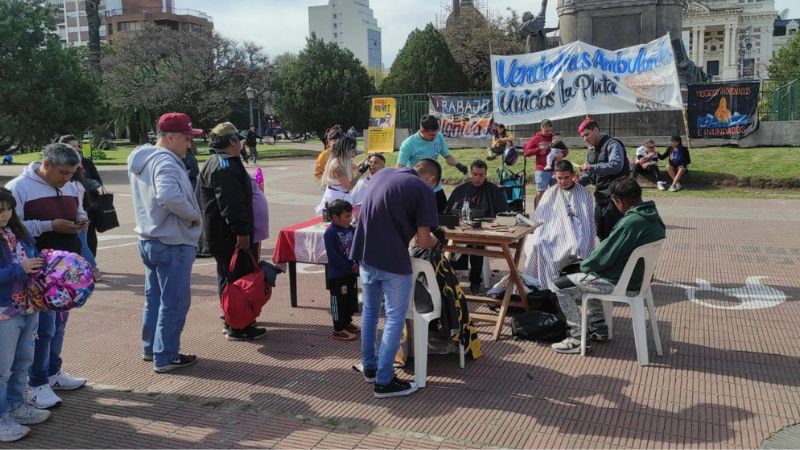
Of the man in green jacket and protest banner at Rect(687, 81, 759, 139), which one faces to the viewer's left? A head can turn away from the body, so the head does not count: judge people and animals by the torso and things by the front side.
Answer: the man in green jacket

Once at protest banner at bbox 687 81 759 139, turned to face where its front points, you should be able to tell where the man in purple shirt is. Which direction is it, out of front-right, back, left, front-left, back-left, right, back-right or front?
front

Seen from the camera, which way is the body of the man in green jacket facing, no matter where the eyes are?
to the viewer's left

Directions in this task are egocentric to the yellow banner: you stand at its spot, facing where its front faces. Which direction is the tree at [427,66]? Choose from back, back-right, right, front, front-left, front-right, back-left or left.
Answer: back

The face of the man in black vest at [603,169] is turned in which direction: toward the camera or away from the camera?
toward the camera

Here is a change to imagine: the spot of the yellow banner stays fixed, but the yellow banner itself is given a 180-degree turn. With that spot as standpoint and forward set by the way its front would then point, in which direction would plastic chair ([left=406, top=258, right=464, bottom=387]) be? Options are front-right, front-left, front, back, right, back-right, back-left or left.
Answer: back

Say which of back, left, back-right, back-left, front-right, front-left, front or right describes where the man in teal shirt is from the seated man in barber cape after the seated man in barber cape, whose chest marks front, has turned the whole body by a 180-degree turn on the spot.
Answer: left

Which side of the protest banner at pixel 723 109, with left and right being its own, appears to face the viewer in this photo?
front

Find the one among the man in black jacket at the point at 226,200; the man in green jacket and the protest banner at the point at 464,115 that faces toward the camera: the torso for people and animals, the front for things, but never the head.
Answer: the protest banner

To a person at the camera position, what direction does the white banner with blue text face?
facing the viewer

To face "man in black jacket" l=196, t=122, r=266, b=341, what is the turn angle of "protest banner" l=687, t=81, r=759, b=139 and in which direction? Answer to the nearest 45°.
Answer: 0° — it already faces them

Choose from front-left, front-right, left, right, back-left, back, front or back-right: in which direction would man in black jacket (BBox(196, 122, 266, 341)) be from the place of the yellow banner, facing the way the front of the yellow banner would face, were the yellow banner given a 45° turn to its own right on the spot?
front-left

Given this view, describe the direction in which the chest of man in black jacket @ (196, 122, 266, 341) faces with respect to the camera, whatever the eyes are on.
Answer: to the viewer's right

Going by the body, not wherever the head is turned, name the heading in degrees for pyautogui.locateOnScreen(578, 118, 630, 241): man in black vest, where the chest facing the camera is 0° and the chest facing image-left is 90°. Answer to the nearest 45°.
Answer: approximately 45°

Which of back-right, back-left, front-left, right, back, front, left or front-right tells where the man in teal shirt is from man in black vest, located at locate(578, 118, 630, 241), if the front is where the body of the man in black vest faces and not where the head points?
front-right

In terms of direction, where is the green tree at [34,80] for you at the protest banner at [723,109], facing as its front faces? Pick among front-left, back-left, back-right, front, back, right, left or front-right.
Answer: right

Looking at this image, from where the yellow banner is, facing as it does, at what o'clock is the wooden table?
The wooden table is roughly at 12 o'clock from the yellow banner.

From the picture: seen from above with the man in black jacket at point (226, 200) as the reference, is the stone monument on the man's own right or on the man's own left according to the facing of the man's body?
on the man's own left
